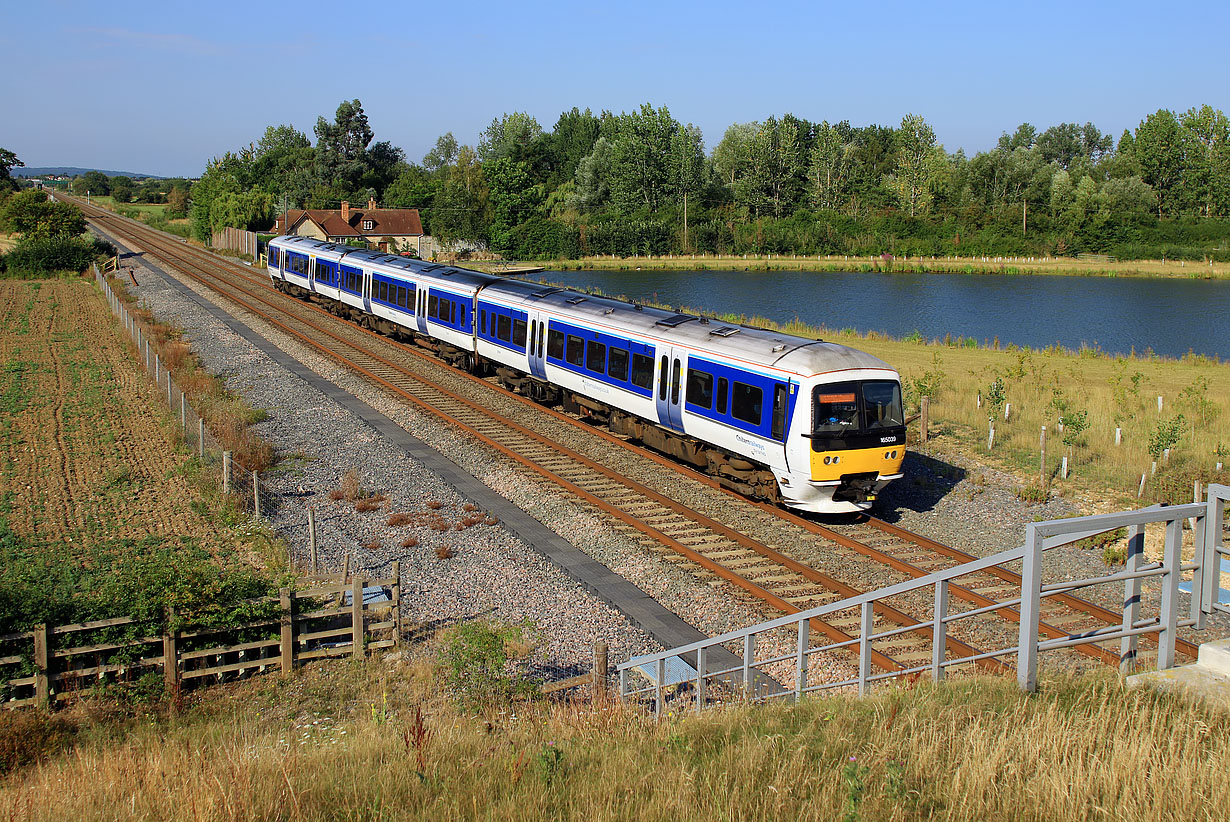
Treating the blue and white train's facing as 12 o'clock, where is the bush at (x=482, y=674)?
The bush is roughly at 2 o'clock from the blue and white train.

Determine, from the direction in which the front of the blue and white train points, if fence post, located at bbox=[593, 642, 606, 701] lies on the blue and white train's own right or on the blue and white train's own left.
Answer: on the blue and white train's own right

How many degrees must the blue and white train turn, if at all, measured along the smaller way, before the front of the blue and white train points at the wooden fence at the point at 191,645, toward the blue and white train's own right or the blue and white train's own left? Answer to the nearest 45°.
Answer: approximately 90° to the blue and white train's own right

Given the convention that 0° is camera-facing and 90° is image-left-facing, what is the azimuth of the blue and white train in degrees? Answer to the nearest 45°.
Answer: approximately 315°

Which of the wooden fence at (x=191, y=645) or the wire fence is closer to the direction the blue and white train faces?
the wooden fence

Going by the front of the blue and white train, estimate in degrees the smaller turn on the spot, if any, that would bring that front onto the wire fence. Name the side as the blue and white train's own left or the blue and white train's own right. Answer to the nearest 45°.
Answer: approximately 135° to the blue and white train's own right
